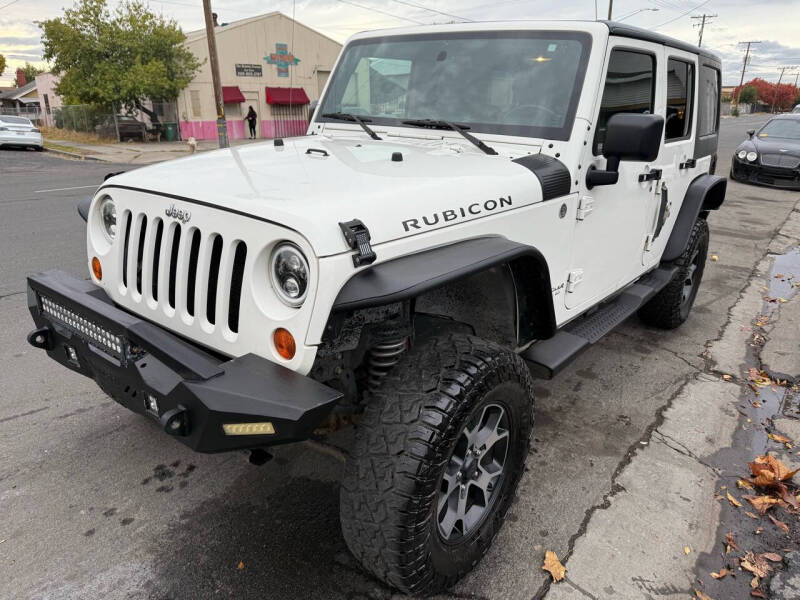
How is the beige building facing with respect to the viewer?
toward the camera

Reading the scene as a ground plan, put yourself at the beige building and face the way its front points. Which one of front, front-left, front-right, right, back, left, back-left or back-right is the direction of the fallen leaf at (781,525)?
front

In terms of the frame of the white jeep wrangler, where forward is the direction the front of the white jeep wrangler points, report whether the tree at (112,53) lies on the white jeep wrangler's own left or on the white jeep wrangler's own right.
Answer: on the white jeep wrangler's own right

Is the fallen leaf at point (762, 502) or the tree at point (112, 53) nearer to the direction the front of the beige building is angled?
the fallen leaf

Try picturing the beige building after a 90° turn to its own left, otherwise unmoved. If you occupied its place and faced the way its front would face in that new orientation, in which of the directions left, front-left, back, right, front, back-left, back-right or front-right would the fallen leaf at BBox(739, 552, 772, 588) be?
right

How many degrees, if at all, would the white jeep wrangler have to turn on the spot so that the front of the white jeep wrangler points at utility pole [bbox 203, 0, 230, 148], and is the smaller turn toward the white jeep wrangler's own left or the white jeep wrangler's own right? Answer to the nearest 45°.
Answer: approximately 135° to the white jeep wrangler's own right

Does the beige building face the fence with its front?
no

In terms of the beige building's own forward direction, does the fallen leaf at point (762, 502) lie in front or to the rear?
in front

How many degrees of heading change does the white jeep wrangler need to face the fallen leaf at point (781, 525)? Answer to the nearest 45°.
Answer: approximately 135° to its left

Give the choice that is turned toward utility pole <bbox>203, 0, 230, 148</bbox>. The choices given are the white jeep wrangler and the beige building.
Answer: the beige building

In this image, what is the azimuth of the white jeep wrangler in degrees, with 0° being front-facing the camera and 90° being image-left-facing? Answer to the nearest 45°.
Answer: approximately 45°

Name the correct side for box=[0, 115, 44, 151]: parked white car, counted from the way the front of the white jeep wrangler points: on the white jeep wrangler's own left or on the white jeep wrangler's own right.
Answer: on the white jeep wrangler's own right

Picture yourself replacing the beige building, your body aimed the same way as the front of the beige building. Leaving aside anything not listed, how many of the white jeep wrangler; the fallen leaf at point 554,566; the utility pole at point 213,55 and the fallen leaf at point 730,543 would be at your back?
0

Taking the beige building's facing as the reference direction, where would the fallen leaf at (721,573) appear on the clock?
The fallen leaf is roughly at 12 o'clock from the beige building.

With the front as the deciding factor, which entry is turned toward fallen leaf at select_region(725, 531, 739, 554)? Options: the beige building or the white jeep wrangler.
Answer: the beige building

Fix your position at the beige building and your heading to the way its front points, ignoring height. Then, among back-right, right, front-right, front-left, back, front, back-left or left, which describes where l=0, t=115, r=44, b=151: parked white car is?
front-right

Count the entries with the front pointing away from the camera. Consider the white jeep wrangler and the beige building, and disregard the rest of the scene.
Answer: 0

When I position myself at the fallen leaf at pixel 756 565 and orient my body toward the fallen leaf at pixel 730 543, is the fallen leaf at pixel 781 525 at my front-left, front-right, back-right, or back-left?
front-right
